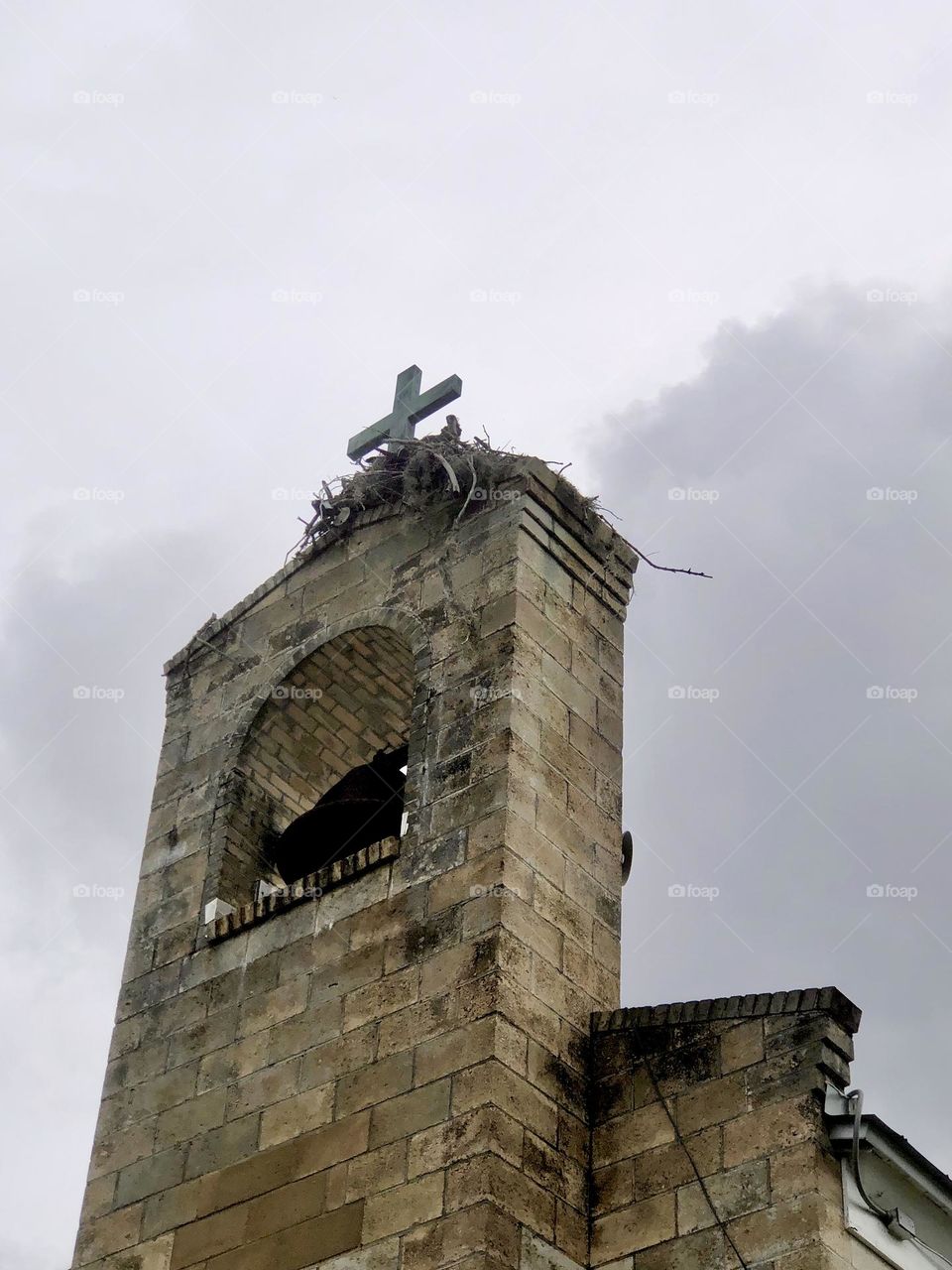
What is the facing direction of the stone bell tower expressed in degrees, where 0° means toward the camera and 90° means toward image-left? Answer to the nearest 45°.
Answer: approximately 45°
